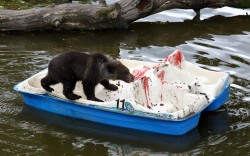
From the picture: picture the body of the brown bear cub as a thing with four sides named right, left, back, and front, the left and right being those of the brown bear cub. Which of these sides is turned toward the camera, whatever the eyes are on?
right
